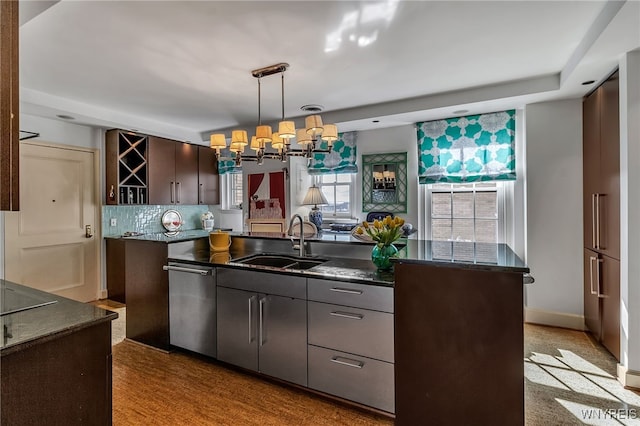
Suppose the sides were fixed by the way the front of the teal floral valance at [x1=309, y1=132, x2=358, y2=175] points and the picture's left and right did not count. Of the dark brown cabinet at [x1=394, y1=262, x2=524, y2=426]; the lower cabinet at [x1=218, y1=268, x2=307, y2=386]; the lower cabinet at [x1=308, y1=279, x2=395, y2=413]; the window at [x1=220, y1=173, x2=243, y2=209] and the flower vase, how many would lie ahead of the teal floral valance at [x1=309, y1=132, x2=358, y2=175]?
4

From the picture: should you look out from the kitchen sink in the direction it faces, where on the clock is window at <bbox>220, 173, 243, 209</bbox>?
The window is roughly at 4 o'clock from the kitchen sink.

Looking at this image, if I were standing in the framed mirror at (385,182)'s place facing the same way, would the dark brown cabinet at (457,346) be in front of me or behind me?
in front

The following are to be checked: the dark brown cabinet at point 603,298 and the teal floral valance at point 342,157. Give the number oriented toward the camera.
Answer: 1

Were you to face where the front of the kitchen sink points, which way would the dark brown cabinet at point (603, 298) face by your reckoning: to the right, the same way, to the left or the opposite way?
to the right

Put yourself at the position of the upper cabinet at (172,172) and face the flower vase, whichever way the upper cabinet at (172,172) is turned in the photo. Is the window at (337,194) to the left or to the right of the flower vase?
left

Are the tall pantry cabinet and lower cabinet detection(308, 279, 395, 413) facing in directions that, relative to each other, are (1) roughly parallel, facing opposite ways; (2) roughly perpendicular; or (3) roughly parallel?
roughly perpendicular

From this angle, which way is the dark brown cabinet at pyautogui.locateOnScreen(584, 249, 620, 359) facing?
to the viewer's left

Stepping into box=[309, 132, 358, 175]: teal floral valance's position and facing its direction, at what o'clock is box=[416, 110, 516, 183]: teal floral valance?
box=[416, 110, 516, 183]: teal floral valance is roughly at 10 o'clock from box=[309, 132, 358, 175]: teal floral valance.

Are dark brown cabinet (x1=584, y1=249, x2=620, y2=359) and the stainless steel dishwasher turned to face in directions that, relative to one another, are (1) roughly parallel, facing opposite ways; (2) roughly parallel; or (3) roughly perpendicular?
roughly perpendicular

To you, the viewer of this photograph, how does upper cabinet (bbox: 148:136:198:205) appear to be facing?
facing the viewer and to the right of the viewer

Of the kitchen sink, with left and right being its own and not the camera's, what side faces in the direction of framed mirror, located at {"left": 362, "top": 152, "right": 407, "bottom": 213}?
back
